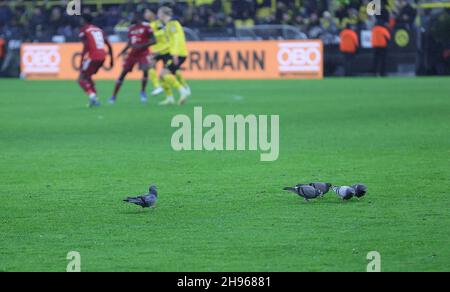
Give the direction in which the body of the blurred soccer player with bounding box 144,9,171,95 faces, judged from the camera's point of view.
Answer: to the viewer's left

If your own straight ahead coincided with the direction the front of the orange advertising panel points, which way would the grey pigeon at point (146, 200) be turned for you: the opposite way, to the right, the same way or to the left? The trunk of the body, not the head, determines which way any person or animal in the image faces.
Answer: to the left

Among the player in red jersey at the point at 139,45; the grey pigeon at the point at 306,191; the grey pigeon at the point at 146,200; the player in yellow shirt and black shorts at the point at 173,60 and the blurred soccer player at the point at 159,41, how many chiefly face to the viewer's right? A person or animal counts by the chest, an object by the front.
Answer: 2

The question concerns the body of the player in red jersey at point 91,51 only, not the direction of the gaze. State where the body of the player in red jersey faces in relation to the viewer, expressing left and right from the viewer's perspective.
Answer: facing away from the viewer and to the left of the viewer

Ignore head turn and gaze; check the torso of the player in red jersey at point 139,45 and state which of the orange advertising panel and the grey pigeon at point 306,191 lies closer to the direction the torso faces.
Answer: the grey pigeon

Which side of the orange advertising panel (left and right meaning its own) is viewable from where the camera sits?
front
